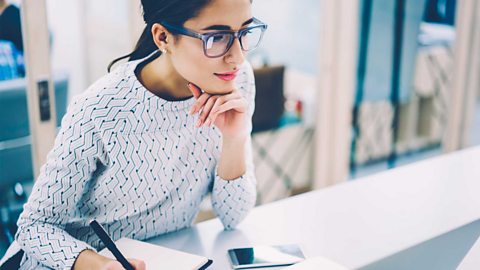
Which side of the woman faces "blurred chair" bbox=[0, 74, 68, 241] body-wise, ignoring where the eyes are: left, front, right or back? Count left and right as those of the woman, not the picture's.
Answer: back

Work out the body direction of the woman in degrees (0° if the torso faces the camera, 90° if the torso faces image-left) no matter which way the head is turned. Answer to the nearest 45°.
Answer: approximately 315°

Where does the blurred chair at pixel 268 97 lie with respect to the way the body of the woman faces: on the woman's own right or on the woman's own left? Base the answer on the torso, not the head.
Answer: on the woman's own left
